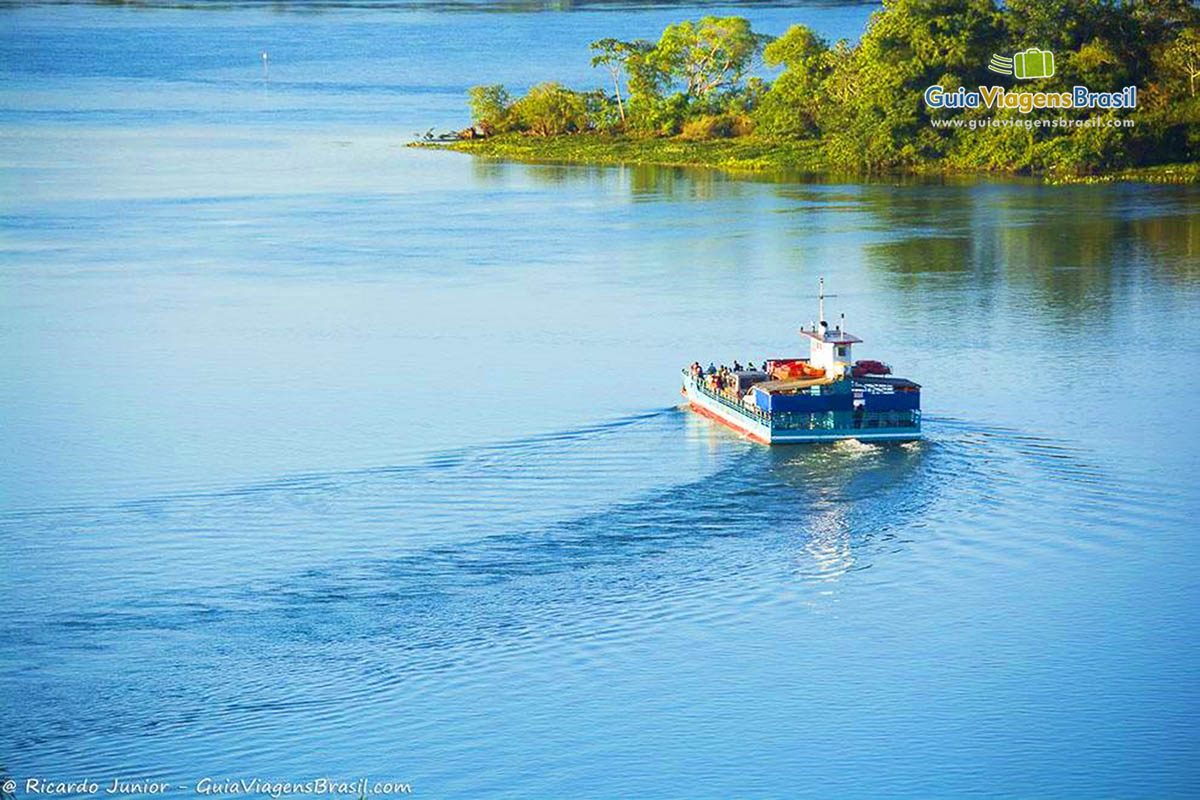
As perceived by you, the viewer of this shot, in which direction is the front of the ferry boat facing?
facing away from the viewer and to the left of the viewer
